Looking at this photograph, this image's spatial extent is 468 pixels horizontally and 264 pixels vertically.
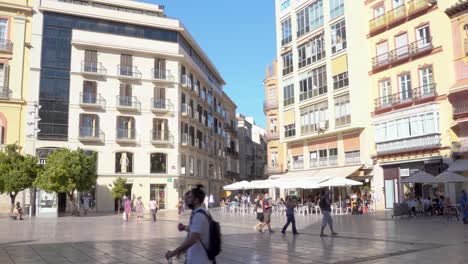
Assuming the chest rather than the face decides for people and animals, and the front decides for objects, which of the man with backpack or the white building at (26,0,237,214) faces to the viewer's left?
the man with backpack

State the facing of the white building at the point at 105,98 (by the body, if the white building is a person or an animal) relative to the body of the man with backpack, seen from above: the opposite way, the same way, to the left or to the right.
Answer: to the left

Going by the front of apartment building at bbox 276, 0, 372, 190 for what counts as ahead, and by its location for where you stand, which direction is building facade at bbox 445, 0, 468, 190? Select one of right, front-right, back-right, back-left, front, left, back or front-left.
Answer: left

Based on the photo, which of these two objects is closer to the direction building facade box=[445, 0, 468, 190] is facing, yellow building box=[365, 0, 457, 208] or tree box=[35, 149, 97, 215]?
the tree

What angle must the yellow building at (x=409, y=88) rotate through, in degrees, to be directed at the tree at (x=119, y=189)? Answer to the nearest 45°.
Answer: approximately 45° to its right

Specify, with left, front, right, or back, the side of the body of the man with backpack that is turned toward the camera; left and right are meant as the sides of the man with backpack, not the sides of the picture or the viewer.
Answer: left

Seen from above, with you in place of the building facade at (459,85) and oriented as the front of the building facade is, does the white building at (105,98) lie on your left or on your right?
on your right

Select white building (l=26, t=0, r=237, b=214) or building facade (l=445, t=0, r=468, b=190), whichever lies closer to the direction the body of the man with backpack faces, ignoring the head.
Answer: the white building

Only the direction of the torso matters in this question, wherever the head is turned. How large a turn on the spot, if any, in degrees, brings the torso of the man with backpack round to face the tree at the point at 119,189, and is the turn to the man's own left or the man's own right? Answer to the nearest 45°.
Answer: approximately 90° to the man's own right

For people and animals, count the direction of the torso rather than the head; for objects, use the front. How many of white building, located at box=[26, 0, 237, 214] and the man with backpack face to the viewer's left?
1

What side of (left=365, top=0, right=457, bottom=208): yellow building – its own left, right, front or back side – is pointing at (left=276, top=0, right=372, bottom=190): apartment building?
right

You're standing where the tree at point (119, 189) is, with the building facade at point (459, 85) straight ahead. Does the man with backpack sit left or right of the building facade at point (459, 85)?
right

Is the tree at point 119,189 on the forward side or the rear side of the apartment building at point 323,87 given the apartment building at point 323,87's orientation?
on the forward side

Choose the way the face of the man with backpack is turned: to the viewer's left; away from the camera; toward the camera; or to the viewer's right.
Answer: to the viewer's left
